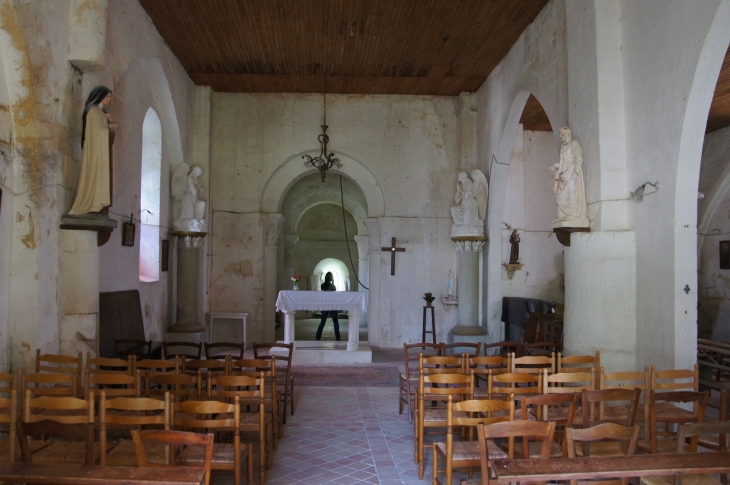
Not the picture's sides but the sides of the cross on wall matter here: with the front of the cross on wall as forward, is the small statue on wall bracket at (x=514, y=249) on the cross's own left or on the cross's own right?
on the cross's own left

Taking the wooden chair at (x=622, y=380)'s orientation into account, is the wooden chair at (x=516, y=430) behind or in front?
behind

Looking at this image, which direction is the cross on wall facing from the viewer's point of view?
toward the camera

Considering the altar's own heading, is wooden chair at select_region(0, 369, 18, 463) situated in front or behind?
in front

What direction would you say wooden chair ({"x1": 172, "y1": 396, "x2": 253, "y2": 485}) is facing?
away from the camera

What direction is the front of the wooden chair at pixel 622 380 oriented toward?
away from the camera

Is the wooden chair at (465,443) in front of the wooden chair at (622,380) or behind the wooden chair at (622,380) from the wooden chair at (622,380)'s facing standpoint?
behind

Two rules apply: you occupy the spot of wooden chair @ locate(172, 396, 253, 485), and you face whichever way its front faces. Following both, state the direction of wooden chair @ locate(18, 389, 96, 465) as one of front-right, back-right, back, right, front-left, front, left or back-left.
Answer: left

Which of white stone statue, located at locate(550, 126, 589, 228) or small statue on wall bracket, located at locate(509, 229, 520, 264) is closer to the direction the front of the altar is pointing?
the white stone statue

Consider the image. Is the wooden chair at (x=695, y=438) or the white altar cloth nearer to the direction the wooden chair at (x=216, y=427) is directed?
the white altar cloth

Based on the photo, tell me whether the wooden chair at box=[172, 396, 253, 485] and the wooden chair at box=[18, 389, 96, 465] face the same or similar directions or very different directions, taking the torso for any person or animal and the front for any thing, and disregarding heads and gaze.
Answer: same or similar directions

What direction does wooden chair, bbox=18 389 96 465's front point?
away from the camera

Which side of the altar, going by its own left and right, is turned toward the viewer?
front
